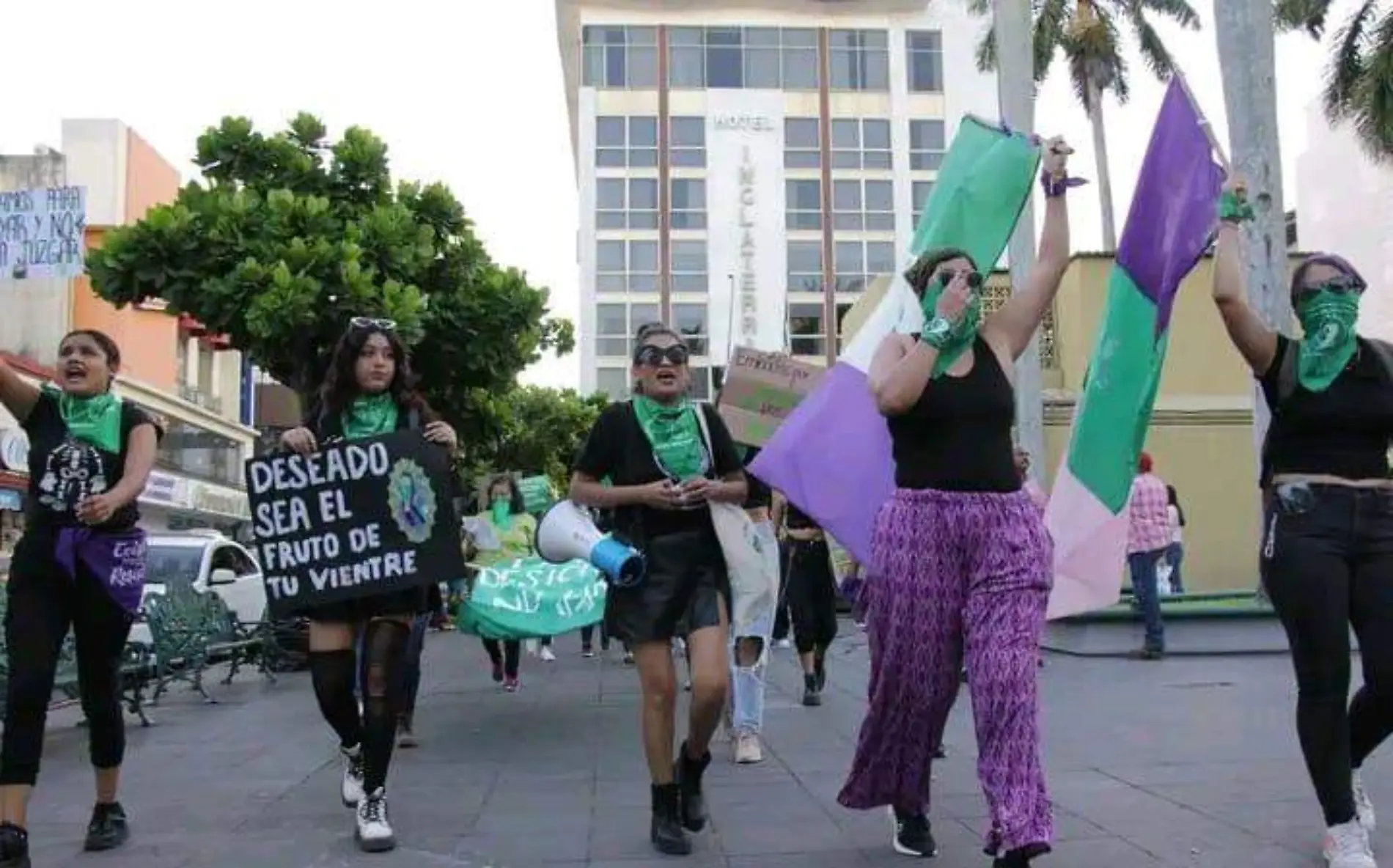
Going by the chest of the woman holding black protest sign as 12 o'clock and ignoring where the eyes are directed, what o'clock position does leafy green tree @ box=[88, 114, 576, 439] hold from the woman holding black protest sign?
The leafy green tree is roughly at 6 o'clock from the woman holding black protest sign.

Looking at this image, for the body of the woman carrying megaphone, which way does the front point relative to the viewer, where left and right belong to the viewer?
facing the viewer

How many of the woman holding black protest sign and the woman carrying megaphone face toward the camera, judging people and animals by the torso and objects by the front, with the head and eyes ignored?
2

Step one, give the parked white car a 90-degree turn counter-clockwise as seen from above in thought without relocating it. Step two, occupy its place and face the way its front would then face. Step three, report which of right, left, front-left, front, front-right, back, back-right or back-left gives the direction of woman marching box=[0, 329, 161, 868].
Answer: front-right

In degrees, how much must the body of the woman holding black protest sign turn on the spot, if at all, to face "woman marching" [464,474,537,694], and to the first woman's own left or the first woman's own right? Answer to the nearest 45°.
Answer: approximately 180°

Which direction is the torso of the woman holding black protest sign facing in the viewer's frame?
toward the camera

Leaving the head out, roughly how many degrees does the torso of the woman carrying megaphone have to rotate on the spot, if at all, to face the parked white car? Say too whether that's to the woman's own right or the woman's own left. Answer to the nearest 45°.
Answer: approximately 135° to the woman's own right

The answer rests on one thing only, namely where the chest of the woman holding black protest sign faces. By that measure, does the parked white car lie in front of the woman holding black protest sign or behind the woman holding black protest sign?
behind

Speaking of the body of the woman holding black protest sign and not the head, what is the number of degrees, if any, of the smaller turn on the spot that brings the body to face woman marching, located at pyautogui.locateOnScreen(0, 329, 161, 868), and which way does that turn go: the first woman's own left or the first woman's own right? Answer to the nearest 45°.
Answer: approximately 90° to the first woman's own right

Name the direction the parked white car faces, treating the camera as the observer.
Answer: facing the viewer and to the left of the viewer

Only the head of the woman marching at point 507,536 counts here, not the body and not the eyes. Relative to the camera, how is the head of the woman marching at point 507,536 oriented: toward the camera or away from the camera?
toward the camera

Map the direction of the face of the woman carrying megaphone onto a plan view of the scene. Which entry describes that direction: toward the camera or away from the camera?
toward the camera
